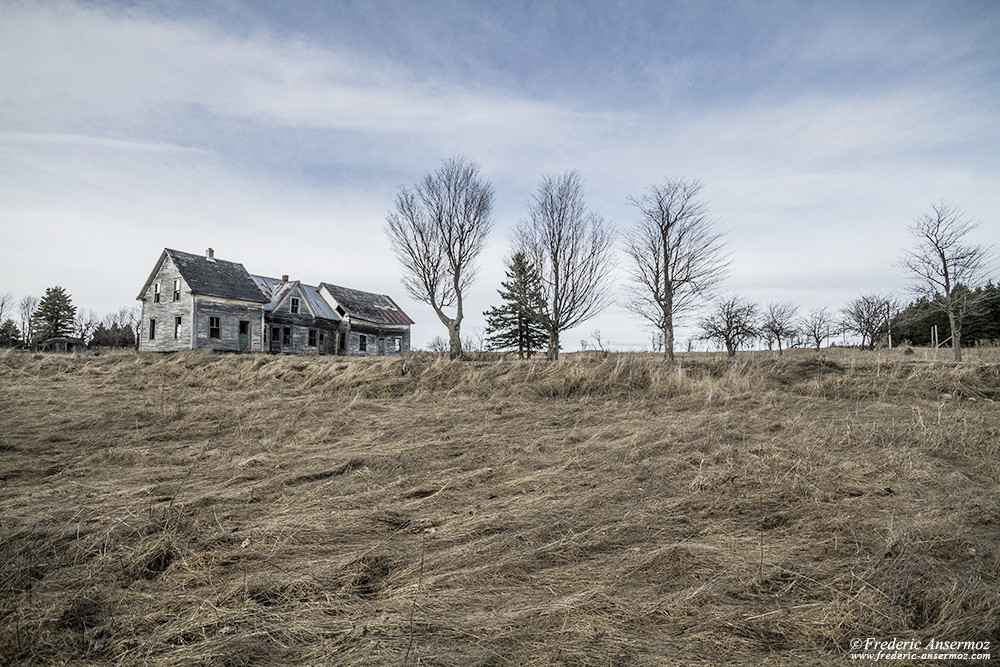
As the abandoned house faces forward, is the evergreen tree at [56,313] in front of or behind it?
behind

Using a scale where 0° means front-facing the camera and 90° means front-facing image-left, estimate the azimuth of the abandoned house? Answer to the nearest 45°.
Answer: approximately 315°
